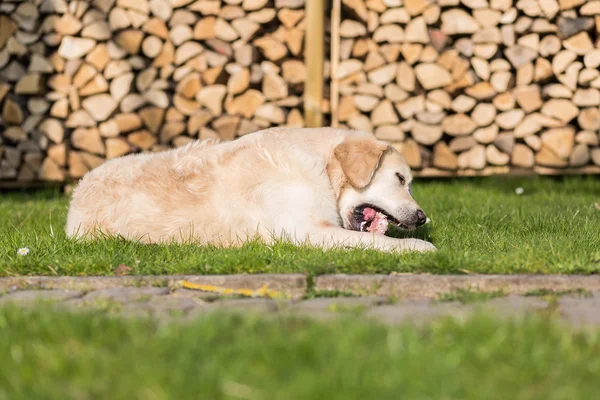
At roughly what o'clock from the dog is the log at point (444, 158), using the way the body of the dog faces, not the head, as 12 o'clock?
The log is roughly at 10 o'clock from the dog.

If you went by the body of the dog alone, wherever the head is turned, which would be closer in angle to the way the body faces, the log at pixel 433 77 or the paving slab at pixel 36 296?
the log

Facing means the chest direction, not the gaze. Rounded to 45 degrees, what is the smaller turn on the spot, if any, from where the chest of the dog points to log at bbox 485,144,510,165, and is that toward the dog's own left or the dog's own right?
approximately 45° to the dog's own left

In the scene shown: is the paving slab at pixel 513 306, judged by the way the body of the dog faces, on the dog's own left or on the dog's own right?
on the dog's own right

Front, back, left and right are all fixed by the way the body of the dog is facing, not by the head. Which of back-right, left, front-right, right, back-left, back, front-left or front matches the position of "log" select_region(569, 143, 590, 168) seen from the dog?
front-left

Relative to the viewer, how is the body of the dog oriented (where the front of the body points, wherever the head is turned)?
to the viewer's right

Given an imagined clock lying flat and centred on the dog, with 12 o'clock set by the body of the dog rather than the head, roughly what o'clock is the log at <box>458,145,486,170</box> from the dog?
The log is roughly at 10 o'clock from the dog.

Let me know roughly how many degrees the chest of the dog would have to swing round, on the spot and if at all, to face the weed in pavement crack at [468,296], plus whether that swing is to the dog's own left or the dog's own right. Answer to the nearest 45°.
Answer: approximately 45° to the dog's own right

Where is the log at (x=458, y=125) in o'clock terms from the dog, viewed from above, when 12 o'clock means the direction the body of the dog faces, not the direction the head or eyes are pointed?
The log is roughly at 10 o'clock from the dog.

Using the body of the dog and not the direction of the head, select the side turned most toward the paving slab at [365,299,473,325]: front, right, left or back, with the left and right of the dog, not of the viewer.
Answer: right

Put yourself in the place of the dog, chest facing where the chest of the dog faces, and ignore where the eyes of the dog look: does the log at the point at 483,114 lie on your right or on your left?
on your left
